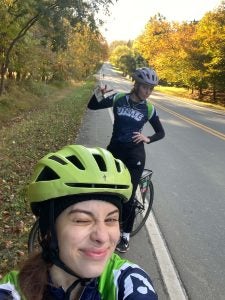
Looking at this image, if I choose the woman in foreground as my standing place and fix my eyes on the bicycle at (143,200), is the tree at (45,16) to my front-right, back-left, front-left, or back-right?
front-left

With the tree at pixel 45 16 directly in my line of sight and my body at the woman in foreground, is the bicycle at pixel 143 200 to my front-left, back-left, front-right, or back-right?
front-right

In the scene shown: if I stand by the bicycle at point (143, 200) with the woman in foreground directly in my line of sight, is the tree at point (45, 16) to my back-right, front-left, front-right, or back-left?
back-right

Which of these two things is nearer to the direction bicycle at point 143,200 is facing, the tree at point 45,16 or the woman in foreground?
the woman in foreground

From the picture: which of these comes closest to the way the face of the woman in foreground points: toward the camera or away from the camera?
toward the camera
